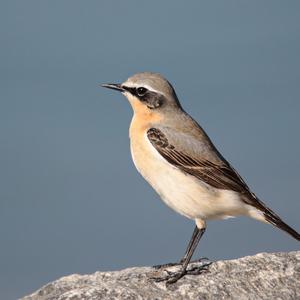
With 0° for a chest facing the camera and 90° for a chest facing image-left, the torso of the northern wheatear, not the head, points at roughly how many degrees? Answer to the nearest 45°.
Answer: approximately 90°
